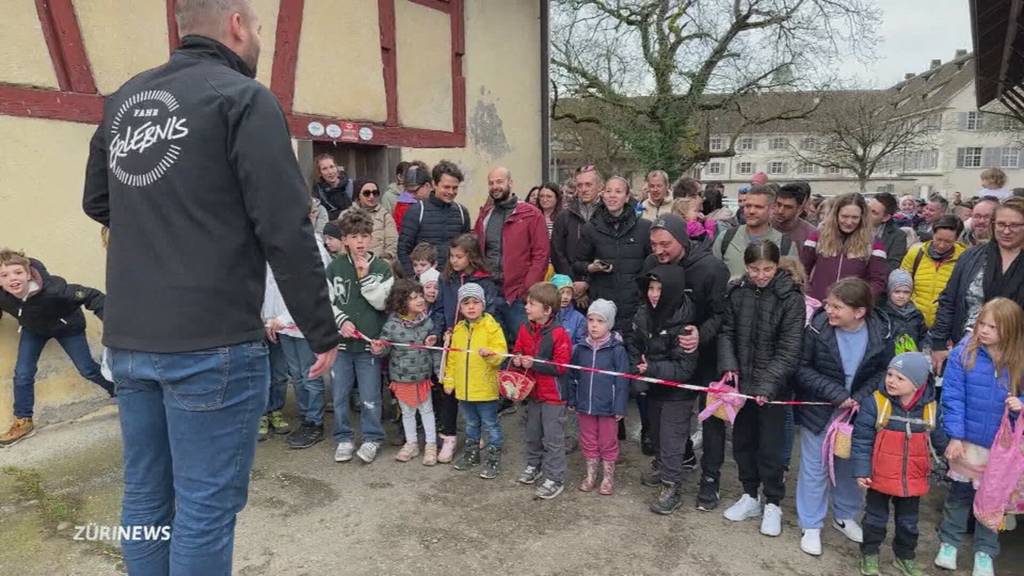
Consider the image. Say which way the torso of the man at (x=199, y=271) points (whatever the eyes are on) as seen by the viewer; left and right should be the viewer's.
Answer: facing away from the viewer and to the right of the viewer

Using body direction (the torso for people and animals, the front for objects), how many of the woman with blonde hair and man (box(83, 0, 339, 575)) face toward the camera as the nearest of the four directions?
1

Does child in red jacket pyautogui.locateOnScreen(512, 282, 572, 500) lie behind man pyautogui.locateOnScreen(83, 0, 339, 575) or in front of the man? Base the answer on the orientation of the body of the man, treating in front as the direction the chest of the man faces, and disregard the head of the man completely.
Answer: in front

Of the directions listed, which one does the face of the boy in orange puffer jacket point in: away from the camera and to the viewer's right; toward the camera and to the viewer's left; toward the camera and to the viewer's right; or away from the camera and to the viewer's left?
toward the camera and to the viewer's left

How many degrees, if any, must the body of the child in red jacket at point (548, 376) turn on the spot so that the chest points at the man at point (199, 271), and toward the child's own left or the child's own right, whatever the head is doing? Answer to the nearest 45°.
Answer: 0° — they already face them

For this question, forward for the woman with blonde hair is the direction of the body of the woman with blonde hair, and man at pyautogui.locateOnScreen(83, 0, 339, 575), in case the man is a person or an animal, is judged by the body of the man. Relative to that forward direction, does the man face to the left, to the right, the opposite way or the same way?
the opposite way

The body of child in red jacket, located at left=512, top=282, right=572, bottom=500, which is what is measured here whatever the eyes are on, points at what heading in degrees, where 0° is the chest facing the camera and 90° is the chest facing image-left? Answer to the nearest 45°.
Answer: approximately 45°

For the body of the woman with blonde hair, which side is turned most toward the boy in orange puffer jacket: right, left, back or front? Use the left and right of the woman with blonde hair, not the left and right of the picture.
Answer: front

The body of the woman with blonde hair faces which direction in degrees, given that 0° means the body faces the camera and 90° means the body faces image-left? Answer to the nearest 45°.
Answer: approximately 0°
